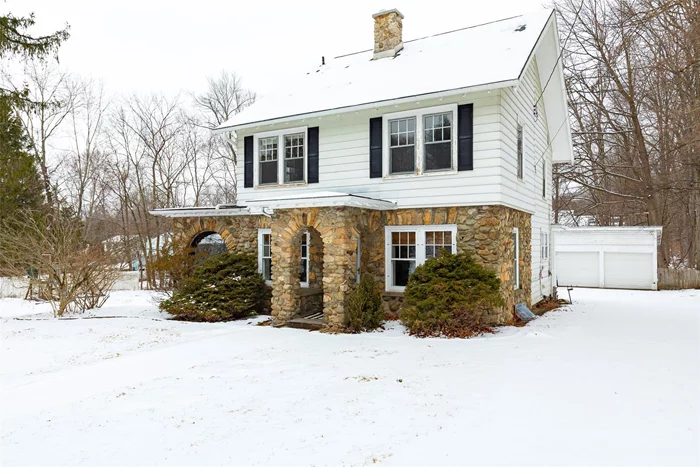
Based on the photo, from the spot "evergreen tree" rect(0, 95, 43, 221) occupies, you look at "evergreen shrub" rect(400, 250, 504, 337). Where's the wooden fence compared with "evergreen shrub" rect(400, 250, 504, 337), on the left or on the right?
left

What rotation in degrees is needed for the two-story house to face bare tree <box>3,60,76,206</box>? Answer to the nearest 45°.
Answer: approximately 90° to its right

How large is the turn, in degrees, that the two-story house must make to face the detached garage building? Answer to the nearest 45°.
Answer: approximately 180°

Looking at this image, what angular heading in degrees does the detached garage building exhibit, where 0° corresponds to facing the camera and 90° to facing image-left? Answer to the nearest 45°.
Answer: approximately 0°

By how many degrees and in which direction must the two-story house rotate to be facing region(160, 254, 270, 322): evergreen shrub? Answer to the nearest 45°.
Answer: approximately 45° to its right

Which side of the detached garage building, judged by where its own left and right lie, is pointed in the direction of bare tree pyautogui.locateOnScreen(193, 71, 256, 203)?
right

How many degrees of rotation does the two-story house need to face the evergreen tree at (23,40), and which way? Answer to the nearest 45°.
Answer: approximately 45° to its right
